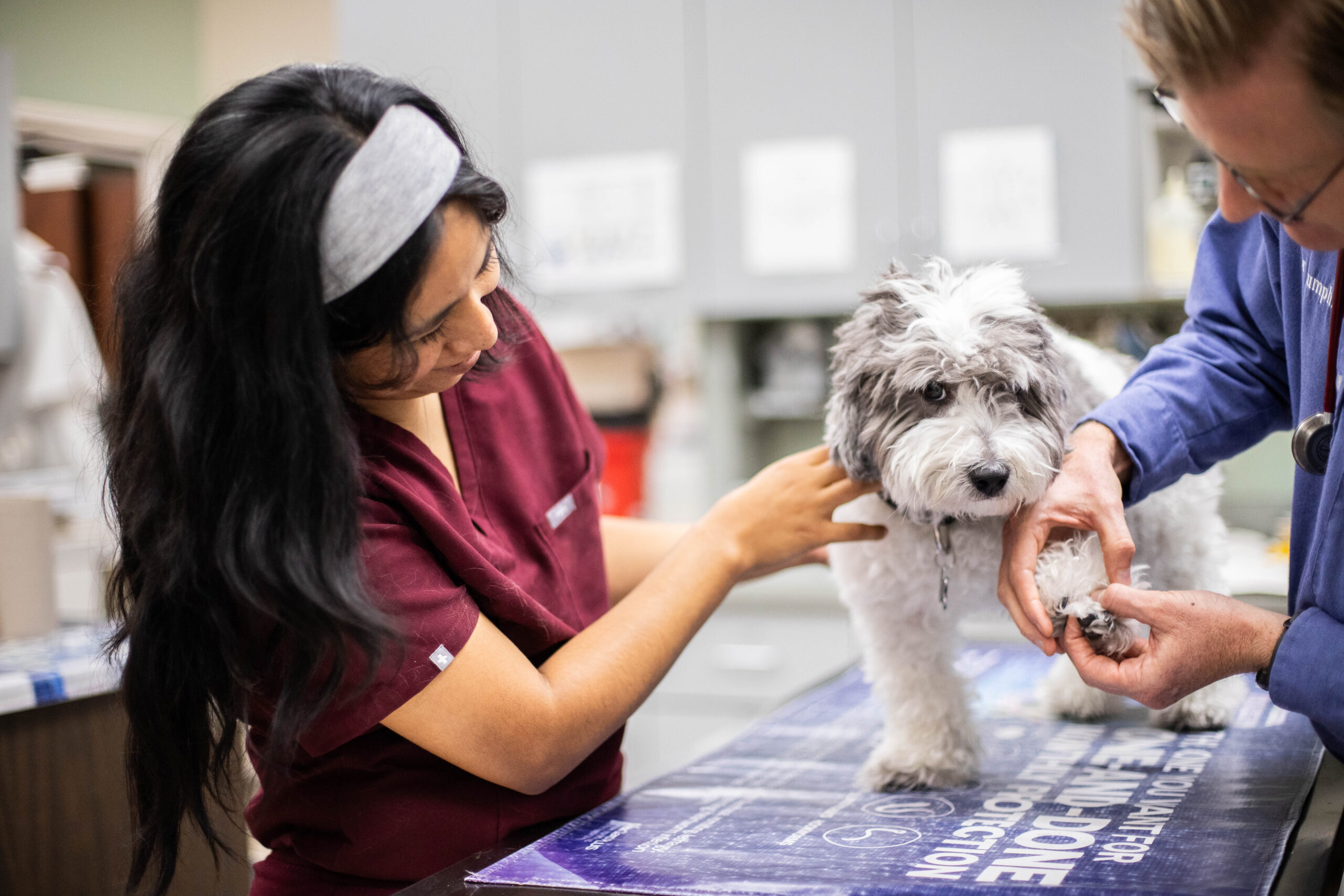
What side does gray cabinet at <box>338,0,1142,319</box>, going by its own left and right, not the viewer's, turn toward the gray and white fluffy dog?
front

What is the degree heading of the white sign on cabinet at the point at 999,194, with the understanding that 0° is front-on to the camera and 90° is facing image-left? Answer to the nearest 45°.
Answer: approximately 0°

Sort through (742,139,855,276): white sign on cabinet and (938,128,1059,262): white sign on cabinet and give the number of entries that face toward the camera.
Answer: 2

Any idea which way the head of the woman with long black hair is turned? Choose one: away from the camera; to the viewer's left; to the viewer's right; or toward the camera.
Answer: to the viewer's right

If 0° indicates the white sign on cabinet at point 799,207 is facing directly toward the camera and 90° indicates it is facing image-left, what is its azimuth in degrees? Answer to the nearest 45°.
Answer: approximately 0°

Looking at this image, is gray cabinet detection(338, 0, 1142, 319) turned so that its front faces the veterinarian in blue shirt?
yes

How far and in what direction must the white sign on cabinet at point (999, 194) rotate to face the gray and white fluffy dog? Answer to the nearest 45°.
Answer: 0° — it already faces it

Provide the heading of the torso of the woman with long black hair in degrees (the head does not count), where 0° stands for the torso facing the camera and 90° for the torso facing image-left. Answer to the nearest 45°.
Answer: approximately 315°

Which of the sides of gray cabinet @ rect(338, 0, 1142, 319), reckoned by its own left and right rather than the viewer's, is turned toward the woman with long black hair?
front

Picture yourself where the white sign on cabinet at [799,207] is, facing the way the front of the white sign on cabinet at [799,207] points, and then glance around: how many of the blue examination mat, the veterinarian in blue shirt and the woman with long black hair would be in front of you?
3

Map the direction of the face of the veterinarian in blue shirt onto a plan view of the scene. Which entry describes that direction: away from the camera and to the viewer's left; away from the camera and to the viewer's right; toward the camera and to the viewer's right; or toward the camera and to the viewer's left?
toward the camera and to the viewer's left
